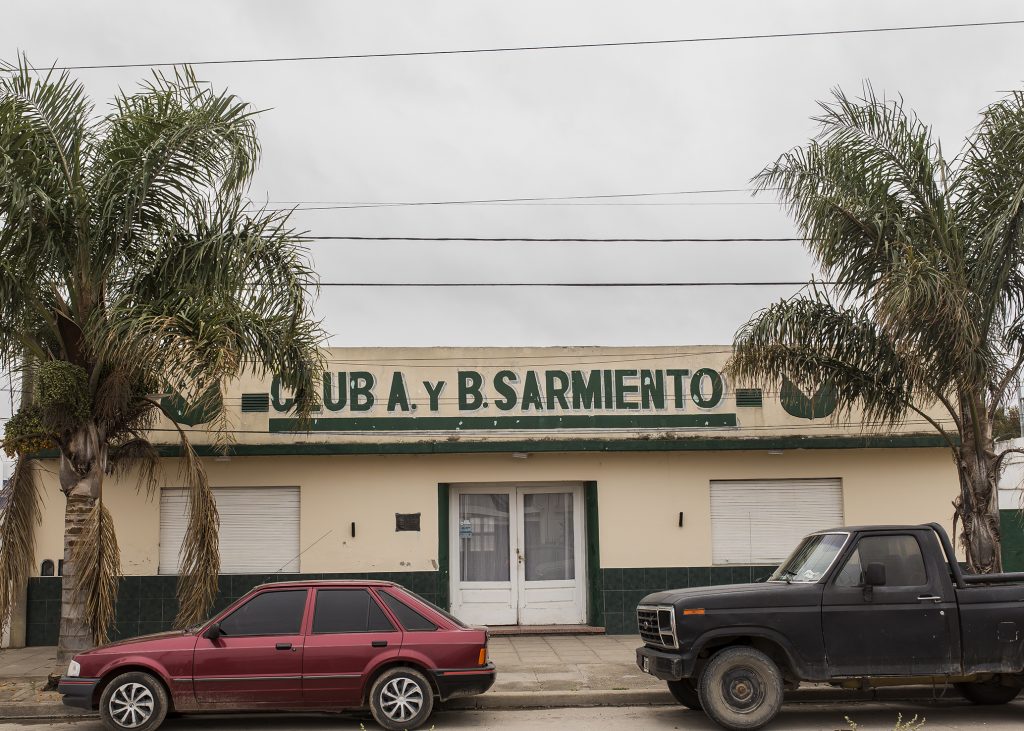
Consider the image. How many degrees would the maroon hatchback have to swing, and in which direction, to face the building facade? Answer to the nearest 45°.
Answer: approximately 135° to its right

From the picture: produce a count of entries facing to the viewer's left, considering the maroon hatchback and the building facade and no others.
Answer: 1

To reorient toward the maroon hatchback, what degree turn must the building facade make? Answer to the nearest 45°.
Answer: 0° — it already faces it

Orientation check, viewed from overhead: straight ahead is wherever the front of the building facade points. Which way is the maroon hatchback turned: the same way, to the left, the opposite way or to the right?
to the right

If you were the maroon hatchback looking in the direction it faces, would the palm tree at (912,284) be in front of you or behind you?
behind

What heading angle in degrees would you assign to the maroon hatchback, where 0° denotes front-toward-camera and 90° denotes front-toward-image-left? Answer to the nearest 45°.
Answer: approximately 90°
